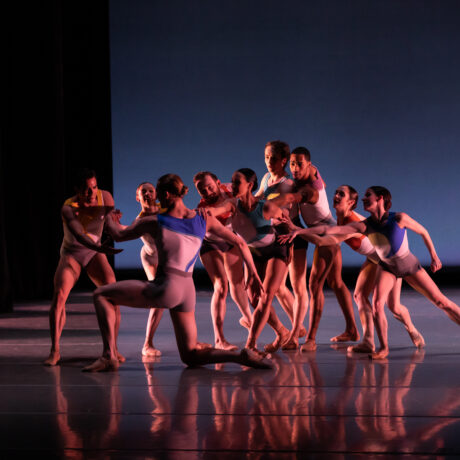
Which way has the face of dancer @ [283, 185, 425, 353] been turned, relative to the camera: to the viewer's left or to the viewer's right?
to the viewer's left

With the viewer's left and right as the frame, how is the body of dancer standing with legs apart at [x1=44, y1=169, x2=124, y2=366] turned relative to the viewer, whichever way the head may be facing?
facing the viewer and to the right of the viewer

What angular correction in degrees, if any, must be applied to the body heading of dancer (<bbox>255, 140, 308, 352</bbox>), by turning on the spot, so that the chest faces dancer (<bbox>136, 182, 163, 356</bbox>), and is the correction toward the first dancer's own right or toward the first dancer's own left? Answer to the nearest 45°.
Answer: approximately 45° to the first dancer's own right

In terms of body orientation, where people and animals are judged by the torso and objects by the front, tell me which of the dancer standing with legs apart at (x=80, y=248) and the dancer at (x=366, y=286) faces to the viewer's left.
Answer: the dancer

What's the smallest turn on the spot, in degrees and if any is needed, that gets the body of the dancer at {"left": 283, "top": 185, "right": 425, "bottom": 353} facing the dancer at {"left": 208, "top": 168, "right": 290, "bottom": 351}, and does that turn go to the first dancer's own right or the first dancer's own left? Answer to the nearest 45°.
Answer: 0° — they already face them

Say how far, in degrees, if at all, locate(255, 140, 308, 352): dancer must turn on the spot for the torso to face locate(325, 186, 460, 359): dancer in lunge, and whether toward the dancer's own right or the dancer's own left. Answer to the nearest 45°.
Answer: approximately 90° to the dancer's own left

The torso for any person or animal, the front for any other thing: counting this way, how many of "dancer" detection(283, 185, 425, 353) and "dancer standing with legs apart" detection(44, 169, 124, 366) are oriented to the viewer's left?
1

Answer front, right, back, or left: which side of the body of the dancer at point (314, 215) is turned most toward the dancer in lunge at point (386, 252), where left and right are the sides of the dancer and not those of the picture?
left

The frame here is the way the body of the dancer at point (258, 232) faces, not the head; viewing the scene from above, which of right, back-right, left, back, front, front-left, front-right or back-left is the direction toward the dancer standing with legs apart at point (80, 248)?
front-right

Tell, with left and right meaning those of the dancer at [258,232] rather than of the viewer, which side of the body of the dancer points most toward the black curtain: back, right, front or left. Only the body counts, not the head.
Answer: right

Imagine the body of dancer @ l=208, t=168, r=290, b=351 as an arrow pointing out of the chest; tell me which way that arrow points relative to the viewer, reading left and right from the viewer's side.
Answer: facing the viewer and to the left of the viewer
